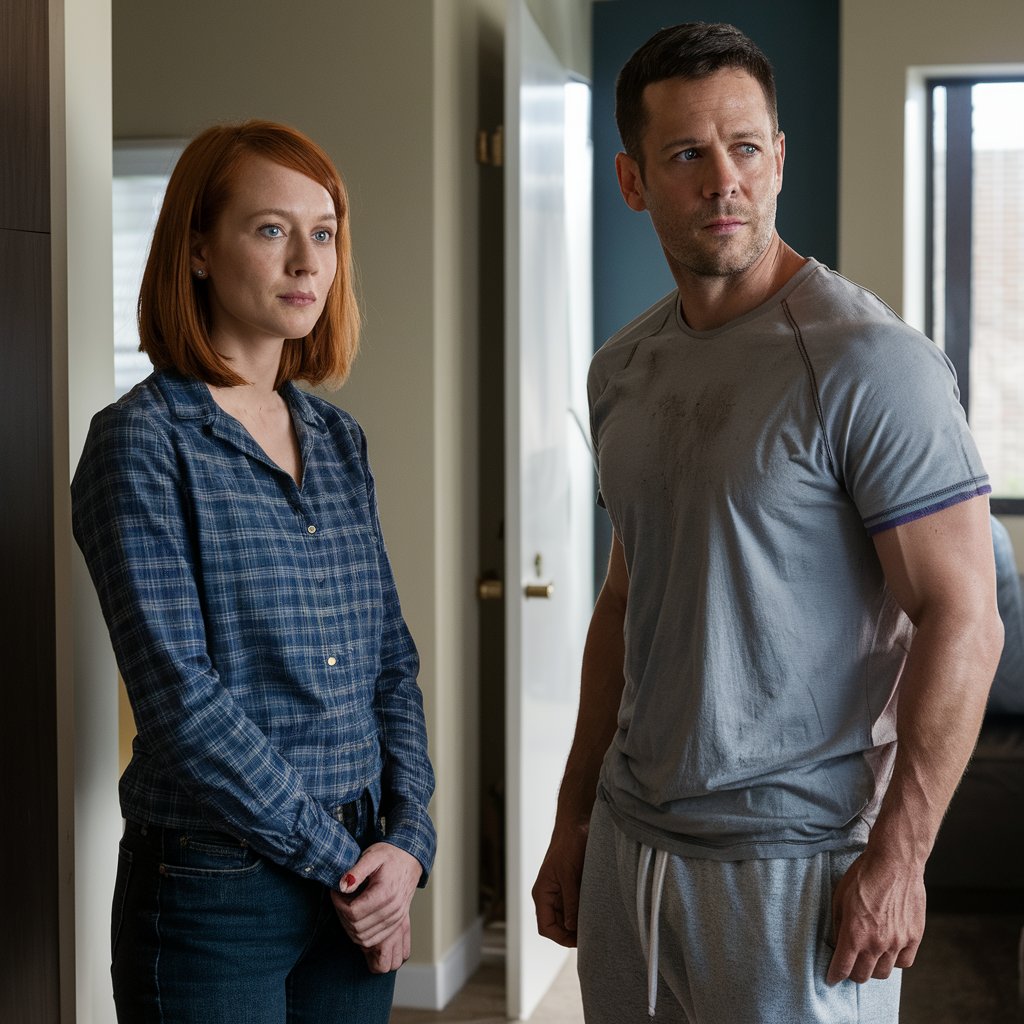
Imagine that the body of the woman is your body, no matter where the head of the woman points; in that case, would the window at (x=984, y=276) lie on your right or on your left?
on your left

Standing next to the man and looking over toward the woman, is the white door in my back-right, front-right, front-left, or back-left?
front-right

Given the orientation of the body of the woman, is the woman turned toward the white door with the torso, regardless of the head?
no

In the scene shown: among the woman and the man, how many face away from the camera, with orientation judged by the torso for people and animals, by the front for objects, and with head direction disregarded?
0

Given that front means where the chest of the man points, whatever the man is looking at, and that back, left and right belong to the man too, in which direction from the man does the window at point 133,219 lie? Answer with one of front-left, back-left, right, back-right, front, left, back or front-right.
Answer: right

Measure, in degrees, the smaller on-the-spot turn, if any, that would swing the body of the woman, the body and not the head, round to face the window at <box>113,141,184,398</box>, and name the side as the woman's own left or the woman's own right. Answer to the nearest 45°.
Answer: approximately 135° to the woman's own left

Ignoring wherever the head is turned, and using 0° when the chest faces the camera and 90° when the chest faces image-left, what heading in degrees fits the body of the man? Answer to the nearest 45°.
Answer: approximately 45°

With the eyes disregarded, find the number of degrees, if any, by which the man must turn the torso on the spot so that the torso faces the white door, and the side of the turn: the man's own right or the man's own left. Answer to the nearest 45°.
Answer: approximately 135° to the man's own right

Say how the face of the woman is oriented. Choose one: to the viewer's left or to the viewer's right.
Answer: to the viewer's right
